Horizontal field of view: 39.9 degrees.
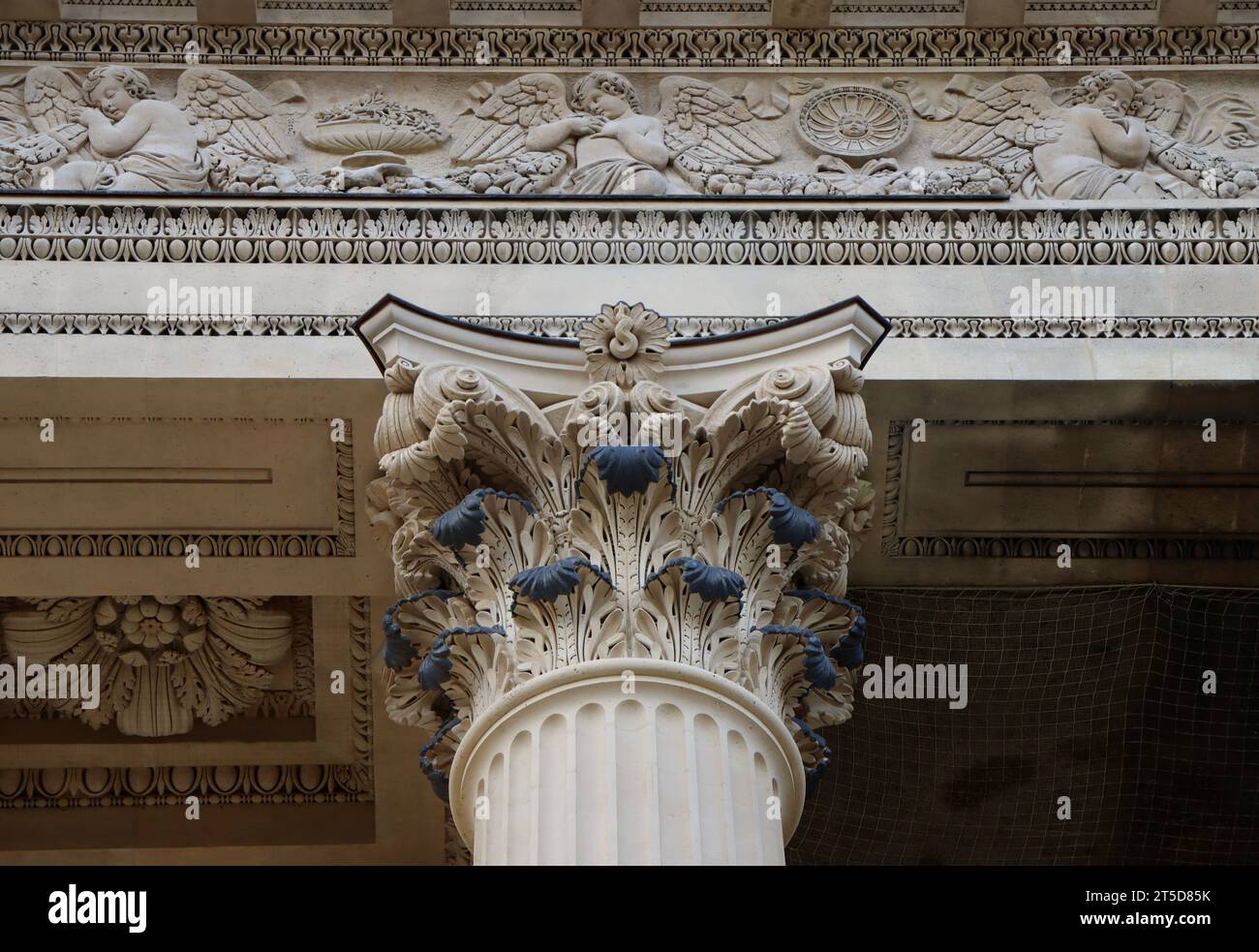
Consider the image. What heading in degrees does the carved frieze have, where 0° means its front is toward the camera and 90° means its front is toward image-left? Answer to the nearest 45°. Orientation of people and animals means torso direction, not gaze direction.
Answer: approximately 0°
